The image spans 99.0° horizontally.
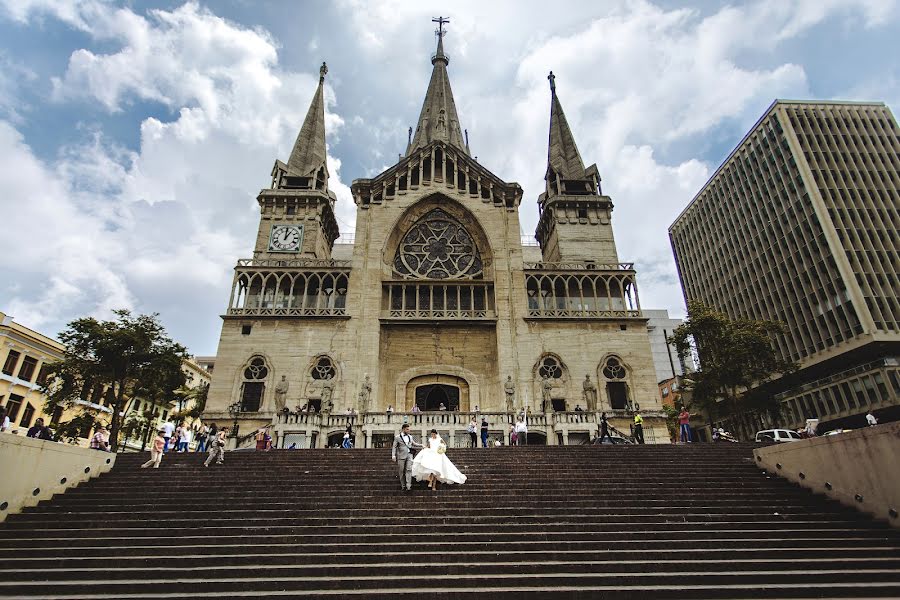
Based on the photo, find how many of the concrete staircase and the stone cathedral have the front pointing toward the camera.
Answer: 2

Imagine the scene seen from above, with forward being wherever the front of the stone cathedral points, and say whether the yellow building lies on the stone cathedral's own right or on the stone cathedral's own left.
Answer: on the stone cathedral's own right

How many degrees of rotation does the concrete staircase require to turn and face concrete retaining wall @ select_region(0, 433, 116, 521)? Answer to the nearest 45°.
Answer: approximately 90° to its right

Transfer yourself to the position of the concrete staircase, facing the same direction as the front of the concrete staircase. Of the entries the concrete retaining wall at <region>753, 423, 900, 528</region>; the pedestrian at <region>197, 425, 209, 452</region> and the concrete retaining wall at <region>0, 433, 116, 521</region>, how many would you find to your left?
1

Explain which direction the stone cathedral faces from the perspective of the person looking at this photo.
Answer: facing the viewer

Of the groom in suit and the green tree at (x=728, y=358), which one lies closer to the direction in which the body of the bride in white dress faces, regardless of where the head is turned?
the groom in suit

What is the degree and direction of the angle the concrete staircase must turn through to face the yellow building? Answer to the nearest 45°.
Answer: approximately 135° to its right

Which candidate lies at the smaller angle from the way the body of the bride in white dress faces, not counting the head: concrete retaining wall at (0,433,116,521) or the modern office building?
the concrete retaining wall

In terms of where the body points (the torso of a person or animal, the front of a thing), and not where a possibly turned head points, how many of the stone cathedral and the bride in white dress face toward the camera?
2

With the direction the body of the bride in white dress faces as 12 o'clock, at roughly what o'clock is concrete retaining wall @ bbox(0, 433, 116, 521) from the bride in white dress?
The concrete retaining wall is roughly at 3 o'clock from the bride in white dress.

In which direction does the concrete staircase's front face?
toward the camera

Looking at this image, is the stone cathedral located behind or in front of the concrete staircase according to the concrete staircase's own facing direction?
behind

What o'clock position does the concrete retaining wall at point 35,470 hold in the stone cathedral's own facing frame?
The concrete retaining wall is roughly at 1 o'clock from the stone cathedral.

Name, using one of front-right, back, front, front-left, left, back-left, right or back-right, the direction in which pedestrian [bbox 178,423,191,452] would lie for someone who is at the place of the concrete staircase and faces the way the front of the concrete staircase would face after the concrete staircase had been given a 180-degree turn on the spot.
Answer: front-left
